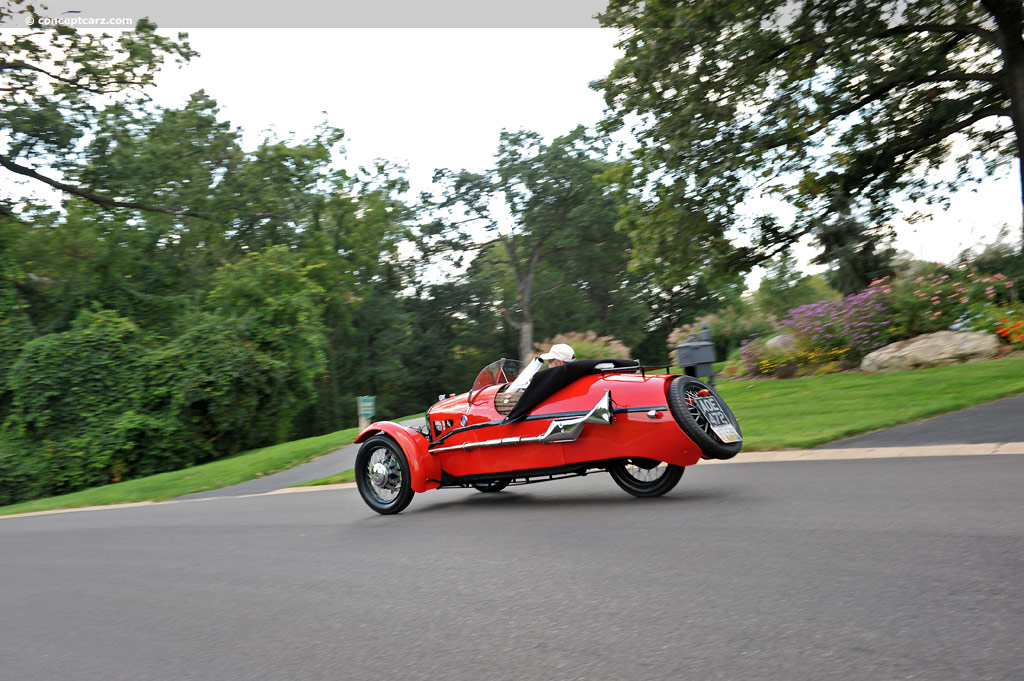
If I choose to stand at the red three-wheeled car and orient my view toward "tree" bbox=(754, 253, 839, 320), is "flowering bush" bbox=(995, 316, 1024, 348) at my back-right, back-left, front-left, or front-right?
front-right

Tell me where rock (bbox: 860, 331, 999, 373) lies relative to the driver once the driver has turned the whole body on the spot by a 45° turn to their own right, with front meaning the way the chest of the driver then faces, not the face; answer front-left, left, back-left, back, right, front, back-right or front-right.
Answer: right

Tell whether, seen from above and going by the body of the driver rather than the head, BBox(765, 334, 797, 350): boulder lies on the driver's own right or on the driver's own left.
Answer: on the driver's own right

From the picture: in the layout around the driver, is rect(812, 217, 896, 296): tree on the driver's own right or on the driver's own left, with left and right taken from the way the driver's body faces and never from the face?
on the driver's own right

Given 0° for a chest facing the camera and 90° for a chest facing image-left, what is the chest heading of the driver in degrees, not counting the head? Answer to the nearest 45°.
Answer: approximately 90°

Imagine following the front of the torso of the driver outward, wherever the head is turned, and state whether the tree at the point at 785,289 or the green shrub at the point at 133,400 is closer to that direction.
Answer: the green shrub

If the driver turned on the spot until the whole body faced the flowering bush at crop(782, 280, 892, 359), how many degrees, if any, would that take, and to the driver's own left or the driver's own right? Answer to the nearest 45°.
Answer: approximately 135° to the driver's own right

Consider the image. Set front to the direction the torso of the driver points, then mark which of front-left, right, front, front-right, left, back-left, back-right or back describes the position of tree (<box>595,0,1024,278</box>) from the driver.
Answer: back-right

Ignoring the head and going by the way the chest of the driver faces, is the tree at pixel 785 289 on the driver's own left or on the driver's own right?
on the driver's own right

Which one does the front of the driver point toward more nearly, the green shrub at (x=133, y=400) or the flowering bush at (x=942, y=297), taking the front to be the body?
the green shrub

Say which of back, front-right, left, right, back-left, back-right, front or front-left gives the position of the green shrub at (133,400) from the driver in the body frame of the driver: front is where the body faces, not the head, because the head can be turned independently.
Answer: front-right

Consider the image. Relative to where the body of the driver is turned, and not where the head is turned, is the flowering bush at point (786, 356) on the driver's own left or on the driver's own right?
on the driver's own right
